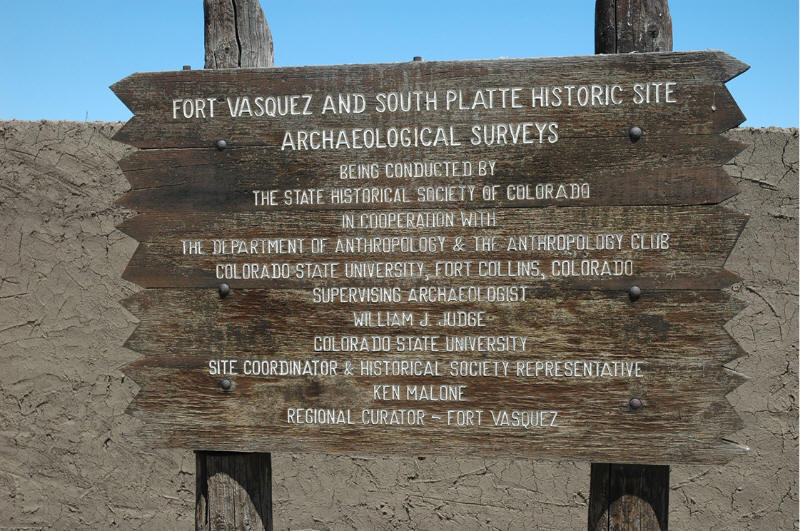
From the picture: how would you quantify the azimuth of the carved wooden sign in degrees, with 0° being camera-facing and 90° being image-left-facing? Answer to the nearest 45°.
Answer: approximately 0°
